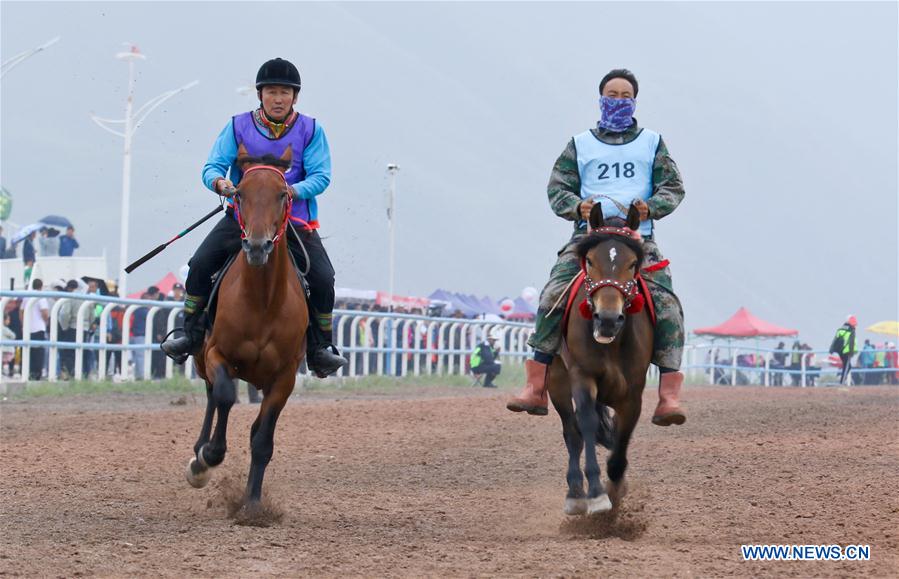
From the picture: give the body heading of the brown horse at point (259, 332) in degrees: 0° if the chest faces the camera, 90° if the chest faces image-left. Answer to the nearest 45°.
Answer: approximately 0°

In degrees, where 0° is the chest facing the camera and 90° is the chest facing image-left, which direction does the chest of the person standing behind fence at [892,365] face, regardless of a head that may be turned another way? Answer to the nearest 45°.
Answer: approximately 0°

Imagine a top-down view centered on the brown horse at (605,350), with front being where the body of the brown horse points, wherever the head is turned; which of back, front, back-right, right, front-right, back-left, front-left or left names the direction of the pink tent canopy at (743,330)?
back

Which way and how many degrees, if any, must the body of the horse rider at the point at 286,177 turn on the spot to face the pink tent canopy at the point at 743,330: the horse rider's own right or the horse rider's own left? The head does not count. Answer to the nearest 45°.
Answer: approximately 135° to the horse rider's own left

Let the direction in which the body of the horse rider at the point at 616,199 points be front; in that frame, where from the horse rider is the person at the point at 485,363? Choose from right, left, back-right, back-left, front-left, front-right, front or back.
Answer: back

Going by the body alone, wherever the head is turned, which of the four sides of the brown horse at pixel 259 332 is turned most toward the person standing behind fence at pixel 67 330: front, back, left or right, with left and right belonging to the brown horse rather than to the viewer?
back
